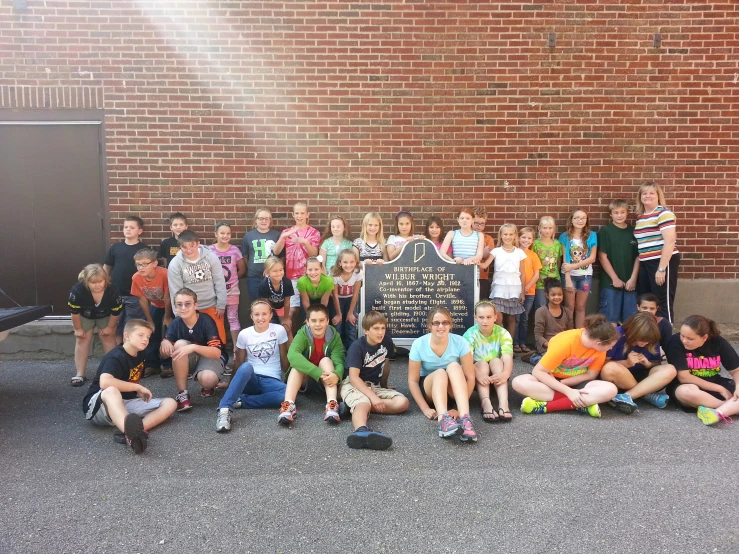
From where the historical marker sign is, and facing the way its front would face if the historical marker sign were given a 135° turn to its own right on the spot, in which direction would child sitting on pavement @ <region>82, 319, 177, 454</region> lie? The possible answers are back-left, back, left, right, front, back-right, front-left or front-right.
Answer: left

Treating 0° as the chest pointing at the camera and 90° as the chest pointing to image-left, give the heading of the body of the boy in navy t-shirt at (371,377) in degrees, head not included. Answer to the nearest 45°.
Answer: approximately 315°

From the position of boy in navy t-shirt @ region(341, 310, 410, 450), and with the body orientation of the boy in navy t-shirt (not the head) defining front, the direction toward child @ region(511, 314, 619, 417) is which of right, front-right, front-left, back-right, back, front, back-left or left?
front-left

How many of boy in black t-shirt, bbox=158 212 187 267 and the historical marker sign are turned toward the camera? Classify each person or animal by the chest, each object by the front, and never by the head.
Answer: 2

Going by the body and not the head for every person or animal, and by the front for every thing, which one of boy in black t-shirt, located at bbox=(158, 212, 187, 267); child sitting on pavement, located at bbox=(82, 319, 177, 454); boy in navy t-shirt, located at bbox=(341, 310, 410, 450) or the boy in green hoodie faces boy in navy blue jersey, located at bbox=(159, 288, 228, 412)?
boy in black t-shirt, located at bbox=(158, 212, 187, 267)

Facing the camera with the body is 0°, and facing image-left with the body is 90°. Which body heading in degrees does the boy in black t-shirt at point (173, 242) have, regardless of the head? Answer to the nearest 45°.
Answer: approximately 0°

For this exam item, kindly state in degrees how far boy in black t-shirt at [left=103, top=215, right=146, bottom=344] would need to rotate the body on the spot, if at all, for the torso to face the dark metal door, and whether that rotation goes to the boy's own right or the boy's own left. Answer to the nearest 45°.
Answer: approximately 135° to the boy's own right

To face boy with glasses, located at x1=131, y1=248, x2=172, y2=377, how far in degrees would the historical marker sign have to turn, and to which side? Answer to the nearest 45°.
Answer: approximately 90° to its right

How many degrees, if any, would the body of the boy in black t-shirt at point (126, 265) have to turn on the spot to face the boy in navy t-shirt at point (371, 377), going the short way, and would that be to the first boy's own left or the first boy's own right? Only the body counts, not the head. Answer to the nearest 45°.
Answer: approximately 45° to the first boy's own left
